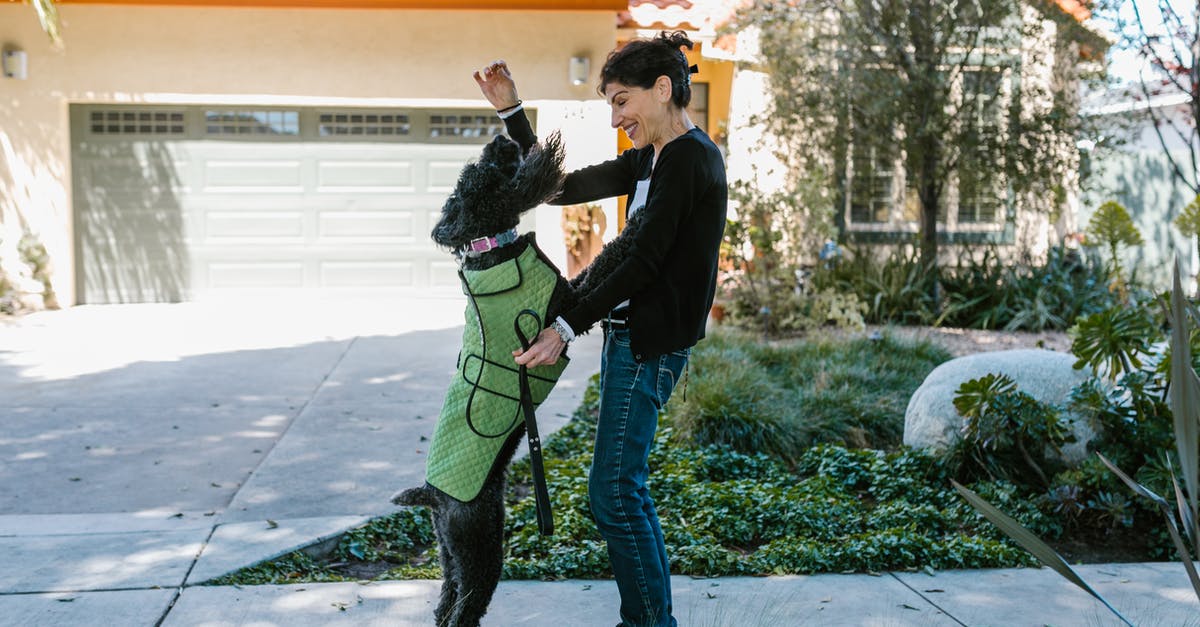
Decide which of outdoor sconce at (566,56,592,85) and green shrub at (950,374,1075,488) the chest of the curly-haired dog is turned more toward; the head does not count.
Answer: the green shrub

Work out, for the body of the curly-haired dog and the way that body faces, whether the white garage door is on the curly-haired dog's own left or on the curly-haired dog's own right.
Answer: on the curly-haired dog's own left

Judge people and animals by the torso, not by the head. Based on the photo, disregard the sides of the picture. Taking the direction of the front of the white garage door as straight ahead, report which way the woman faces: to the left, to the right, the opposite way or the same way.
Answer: to the right

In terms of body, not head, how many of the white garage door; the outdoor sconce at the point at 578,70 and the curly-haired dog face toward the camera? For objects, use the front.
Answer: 2

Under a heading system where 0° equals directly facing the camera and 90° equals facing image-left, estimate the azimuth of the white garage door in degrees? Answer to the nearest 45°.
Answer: approximately 0°

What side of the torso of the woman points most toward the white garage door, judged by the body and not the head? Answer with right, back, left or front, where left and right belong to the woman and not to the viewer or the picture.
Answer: right

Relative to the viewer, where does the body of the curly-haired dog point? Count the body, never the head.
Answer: to the viewer's right

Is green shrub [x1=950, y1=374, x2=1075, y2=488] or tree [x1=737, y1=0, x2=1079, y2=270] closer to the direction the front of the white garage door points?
the green shrub

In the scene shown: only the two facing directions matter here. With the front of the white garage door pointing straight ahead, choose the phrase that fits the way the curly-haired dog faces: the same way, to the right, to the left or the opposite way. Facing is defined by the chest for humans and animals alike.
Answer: to the left

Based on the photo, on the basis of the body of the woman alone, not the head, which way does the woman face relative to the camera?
to the viewer's left

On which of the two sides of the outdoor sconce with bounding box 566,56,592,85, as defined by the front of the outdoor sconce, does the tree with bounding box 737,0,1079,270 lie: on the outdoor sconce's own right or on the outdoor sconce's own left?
on the outdoor sconce's own left
